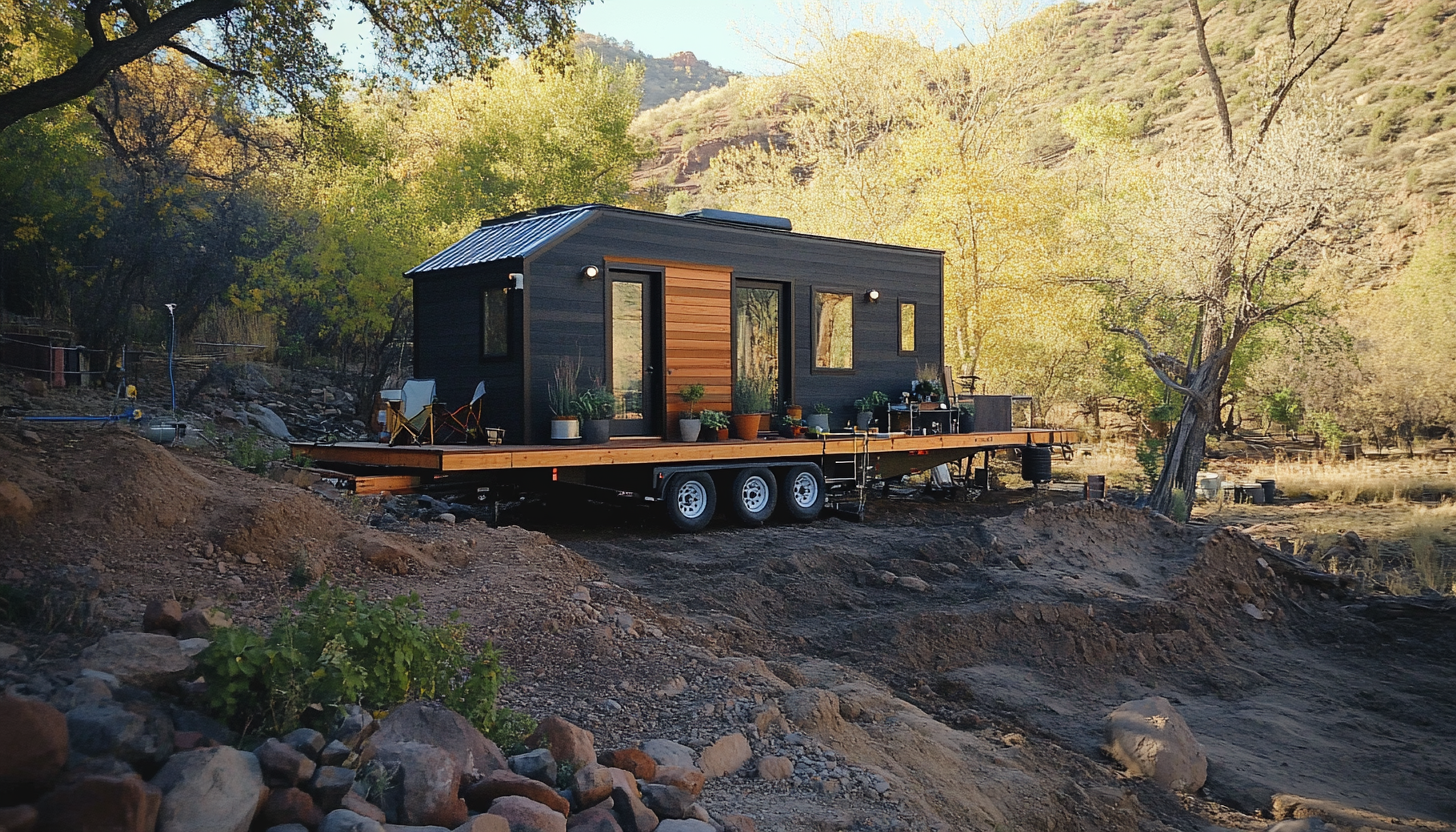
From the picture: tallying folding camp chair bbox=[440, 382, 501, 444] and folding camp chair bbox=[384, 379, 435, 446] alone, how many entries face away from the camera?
0

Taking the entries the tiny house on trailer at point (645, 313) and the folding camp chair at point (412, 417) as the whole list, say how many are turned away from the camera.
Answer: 0

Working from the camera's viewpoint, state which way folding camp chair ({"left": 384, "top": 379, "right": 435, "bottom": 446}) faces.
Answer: facing the viewer and to the left of the viewer

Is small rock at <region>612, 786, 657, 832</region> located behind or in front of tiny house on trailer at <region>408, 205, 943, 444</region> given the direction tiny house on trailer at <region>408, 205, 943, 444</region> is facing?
in front

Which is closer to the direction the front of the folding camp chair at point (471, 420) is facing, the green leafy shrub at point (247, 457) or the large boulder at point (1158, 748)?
the green leafy shrub

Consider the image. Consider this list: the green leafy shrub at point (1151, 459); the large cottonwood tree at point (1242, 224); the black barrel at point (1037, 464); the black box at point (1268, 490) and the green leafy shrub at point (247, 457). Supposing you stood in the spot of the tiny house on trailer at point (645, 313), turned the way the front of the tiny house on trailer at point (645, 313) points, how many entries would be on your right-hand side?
1

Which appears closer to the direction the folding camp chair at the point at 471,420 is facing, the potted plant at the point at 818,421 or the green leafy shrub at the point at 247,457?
the green leafy shrub

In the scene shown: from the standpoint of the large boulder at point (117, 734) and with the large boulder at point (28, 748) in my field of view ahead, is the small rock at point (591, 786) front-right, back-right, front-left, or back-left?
back-left

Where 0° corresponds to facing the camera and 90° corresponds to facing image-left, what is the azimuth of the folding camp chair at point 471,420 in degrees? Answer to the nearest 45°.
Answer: approximately 90°

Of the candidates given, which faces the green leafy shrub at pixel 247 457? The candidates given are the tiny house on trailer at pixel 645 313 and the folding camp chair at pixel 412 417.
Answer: the folding camp chair

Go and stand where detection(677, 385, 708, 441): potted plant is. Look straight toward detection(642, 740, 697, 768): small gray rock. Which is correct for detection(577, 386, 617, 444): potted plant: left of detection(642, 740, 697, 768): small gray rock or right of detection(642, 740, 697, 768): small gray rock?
right

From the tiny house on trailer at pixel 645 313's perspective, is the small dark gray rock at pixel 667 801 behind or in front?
in front

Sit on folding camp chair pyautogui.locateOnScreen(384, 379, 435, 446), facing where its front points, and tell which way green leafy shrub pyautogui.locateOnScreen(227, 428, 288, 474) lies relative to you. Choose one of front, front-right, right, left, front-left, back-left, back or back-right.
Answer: front

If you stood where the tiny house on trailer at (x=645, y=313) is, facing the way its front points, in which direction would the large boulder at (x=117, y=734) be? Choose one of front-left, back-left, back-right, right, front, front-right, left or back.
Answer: front-right

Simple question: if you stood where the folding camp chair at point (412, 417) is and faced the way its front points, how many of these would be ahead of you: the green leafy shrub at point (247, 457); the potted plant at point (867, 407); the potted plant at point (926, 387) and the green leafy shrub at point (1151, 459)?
1

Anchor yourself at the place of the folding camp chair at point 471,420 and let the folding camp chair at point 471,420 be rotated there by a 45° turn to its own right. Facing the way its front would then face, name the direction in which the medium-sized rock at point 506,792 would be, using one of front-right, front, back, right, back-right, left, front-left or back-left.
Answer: back-left

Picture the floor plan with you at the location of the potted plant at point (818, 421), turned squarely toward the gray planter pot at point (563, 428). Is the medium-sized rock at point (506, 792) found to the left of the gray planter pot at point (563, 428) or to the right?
left

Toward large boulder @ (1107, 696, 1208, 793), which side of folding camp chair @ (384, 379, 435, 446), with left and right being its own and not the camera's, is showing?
left
